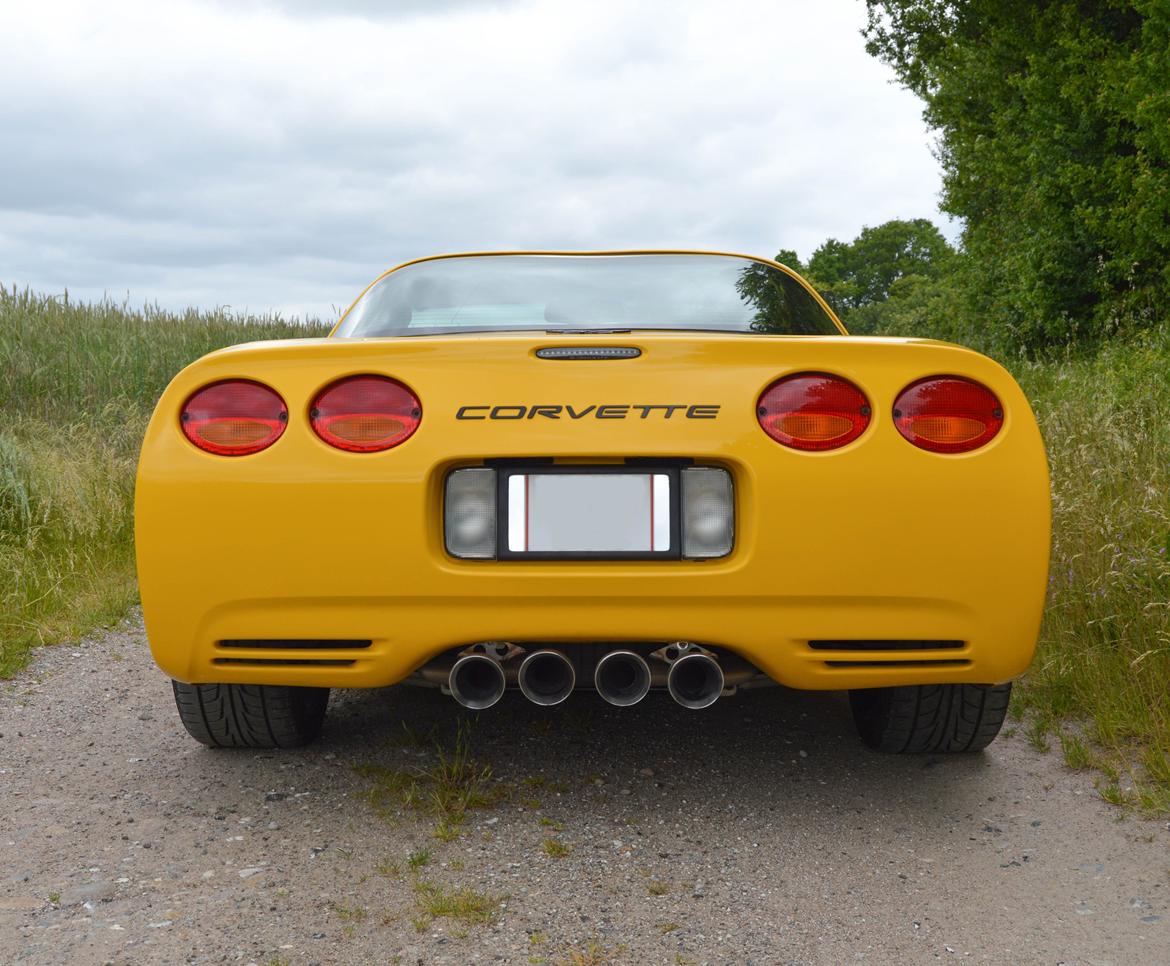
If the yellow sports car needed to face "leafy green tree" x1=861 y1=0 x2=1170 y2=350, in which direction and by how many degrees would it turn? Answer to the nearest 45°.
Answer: approximately 45° to its right

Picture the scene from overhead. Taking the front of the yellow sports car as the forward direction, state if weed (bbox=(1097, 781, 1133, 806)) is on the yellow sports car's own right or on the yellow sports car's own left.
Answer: on the yellow sports car's own right

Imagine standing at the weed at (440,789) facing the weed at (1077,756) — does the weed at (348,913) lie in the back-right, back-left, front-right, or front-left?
back-right

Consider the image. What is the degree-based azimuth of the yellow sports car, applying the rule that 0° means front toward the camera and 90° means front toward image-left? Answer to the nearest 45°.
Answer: approximately 180°

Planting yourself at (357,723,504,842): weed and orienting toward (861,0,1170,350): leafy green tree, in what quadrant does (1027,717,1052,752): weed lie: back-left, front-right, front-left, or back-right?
front-right

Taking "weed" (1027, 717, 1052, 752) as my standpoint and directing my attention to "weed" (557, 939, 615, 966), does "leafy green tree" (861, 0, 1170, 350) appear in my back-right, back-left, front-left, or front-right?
back-right
